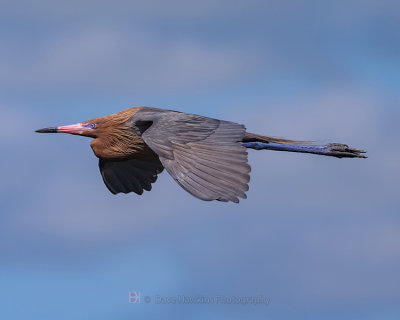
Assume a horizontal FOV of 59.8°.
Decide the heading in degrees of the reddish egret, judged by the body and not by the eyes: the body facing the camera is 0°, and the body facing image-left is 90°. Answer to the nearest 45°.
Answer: approximately 90°
